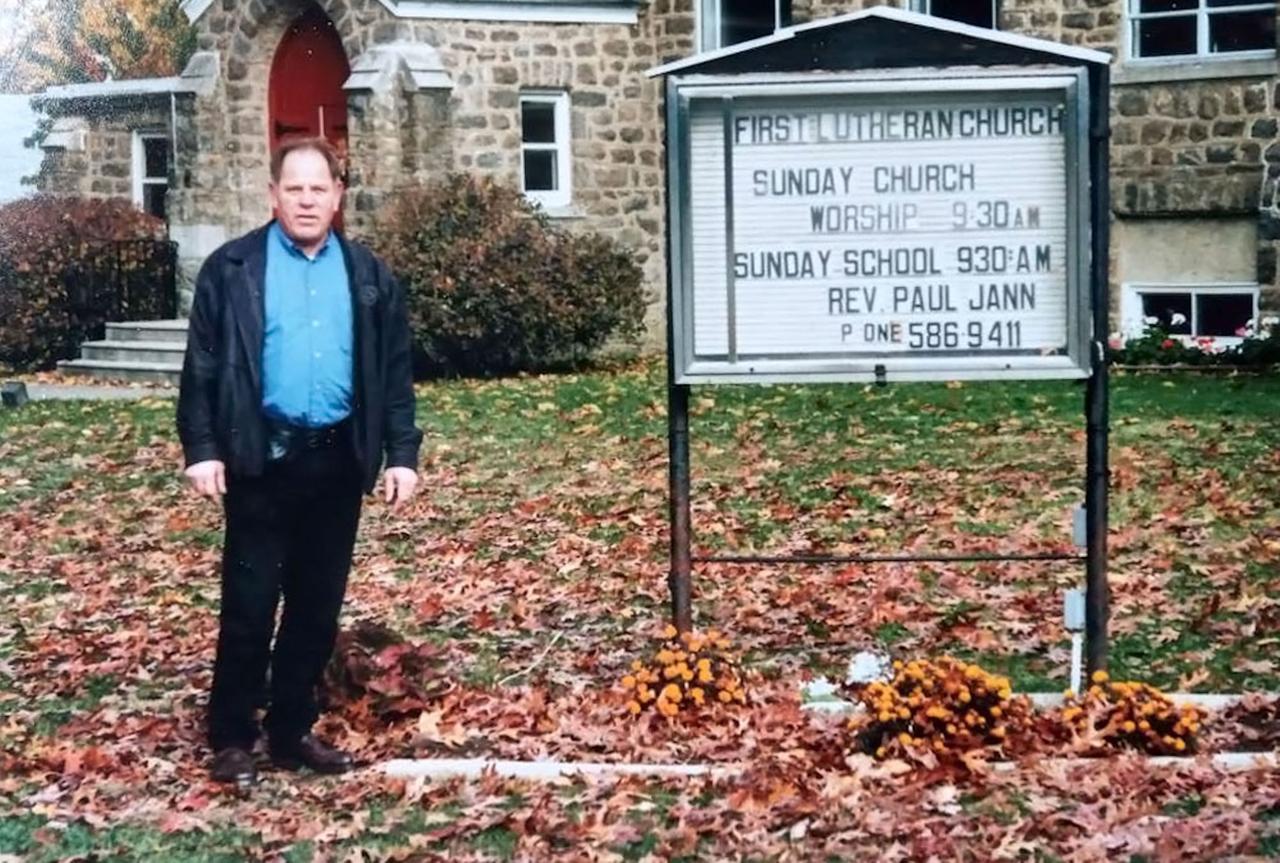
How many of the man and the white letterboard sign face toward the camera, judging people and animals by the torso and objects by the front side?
2

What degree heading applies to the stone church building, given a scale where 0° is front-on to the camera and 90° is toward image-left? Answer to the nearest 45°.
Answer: approximately 0°

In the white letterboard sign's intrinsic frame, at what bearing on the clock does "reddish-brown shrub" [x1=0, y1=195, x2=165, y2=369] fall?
The reddish-brown shrub is roughly at 5 o'clock from the white letterboard sign.

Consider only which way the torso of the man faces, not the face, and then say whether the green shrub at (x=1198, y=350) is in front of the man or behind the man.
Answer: behind

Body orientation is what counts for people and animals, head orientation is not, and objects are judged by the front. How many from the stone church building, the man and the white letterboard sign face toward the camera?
3

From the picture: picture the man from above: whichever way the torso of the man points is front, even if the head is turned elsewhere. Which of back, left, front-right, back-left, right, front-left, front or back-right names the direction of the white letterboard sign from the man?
left

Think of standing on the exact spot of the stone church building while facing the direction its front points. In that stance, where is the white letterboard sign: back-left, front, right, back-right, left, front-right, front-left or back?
front

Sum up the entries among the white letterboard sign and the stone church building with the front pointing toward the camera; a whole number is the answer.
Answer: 2

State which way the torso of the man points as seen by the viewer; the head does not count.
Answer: toward the camera

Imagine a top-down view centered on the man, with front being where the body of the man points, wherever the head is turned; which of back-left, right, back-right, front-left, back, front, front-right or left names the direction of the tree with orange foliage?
back

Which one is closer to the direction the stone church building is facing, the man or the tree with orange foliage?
the man
